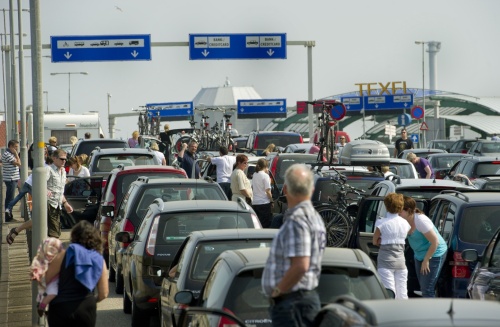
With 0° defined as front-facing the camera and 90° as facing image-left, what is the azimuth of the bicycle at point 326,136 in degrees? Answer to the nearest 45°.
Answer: approximately 180°

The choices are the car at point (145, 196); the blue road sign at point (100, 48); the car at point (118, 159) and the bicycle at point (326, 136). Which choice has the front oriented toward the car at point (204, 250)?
the blue road sign

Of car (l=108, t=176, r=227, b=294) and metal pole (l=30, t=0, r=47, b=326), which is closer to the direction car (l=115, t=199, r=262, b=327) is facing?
the car

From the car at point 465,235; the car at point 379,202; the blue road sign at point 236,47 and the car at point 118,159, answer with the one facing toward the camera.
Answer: the blue road sign

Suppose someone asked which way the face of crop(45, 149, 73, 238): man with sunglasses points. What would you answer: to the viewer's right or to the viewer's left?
to the viewer's right

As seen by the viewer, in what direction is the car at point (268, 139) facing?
away from the camera
